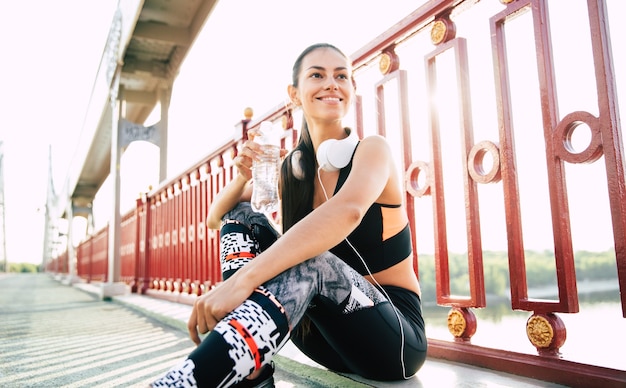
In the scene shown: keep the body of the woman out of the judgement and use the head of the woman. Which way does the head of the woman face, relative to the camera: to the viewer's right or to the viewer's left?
to the viewer's right

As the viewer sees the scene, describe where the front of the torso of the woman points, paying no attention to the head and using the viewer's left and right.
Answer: facing the viewer and to the left of the viewer

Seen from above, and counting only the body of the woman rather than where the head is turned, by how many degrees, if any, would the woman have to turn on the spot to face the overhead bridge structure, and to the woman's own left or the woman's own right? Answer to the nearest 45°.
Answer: approximately 135° to the woman's own right
